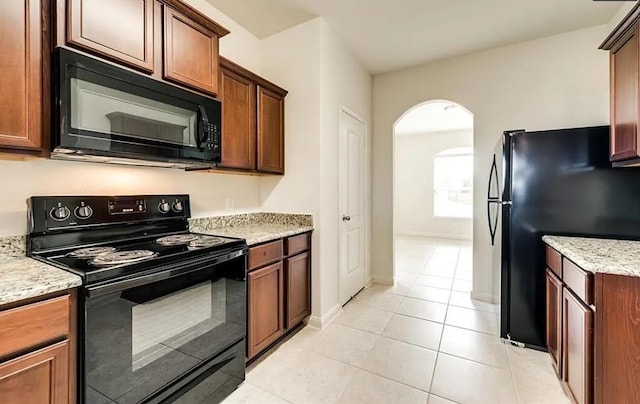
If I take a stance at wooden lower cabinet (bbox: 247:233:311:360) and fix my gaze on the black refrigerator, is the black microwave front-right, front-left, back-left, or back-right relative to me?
back-right

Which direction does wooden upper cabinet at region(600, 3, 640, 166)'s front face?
to the viewer's left

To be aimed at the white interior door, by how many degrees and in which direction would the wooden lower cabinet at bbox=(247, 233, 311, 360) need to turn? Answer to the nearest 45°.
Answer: approximately 90° to its left

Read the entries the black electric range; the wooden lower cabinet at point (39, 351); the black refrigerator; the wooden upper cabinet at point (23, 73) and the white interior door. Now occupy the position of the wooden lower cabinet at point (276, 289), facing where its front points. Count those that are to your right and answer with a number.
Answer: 3

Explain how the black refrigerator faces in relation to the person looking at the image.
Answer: facing to the left of the viewer

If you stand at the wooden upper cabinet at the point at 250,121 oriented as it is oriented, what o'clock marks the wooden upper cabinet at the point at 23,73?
the wooden upper cabinet at the point at 23,73 is roughly at 3 o'clock from the wooden upper cabinet at the point at 250,121.
